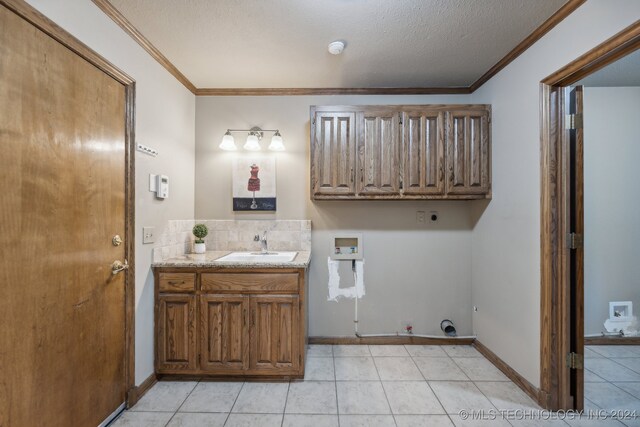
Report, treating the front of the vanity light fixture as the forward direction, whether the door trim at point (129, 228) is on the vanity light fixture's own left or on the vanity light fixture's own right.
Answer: on the vanity light fixture's own right

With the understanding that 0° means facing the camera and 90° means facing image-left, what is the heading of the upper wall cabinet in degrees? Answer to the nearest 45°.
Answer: approximately 0°

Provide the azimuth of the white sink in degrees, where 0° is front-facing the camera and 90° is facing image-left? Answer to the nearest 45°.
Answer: approximately 0°
